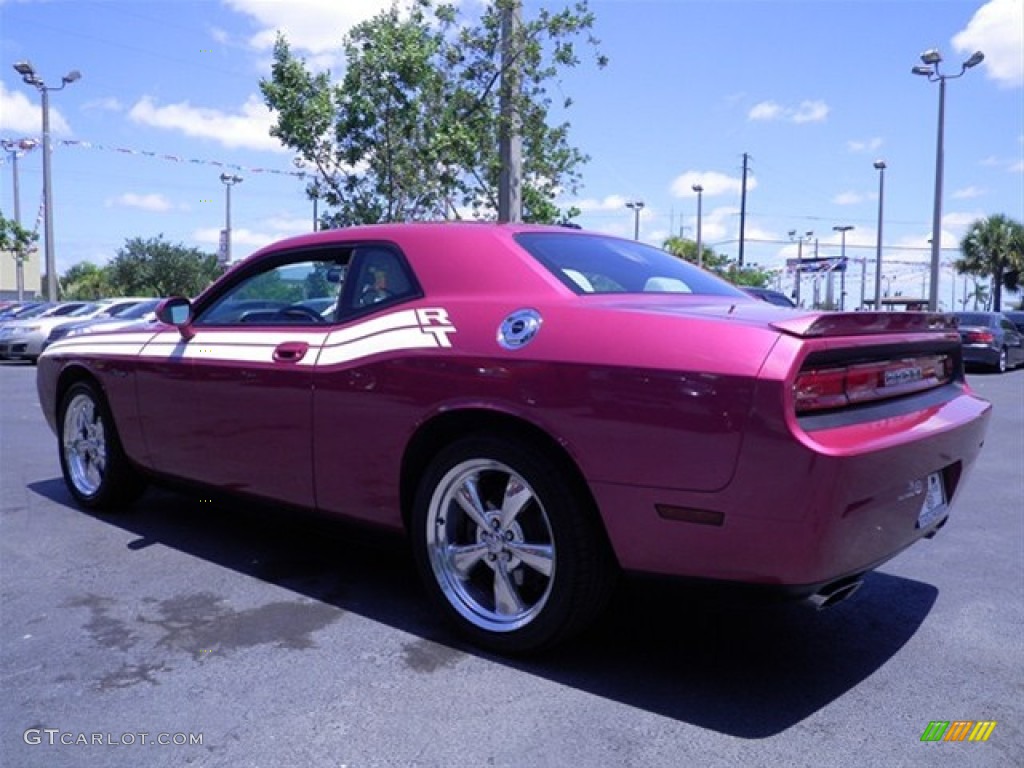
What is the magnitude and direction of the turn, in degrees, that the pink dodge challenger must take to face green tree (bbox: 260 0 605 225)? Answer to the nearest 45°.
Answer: approximately 45° to its right

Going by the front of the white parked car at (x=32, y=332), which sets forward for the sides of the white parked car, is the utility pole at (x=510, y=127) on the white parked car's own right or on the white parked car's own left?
on the white parked car's own left

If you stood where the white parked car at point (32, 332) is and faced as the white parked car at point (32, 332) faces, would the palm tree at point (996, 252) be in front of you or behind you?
behind

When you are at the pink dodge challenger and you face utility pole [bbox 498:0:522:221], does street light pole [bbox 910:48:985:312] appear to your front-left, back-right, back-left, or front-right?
front-right

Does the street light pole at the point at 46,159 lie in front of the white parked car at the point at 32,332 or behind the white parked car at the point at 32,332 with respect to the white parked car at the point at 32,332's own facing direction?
behind

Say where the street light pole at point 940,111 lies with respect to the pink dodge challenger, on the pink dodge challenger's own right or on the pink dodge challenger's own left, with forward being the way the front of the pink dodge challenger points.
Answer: on the pink dodge challenger's own right

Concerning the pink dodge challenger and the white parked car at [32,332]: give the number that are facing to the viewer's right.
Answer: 0

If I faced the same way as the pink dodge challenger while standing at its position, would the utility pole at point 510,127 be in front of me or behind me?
in front

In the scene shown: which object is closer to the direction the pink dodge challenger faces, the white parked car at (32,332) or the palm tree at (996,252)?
the white parked car

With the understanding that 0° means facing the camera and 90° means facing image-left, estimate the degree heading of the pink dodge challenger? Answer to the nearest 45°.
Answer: approximately 135°

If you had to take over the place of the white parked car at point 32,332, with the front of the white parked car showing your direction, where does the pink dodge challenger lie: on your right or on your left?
on your left

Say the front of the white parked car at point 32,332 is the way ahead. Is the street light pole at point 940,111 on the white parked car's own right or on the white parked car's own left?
on the white parked car's own left

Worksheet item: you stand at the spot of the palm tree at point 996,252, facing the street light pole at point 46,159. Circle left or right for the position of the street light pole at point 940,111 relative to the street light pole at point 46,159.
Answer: left

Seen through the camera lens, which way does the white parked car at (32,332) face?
facing the viewer and to the left of the viewer

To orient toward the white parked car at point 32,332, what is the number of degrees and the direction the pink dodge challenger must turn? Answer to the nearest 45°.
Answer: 0° — it already faces it
